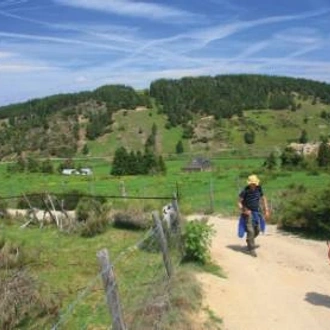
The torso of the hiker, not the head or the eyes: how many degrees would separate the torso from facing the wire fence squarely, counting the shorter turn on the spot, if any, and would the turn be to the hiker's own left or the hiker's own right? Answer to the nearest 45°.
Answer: approximately 45° to the hiker's own right

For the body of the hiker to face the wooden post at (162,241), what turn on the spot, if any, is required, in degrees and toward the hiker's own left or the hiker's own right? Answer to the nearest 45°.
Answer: approximately 45° to the hiker's own right

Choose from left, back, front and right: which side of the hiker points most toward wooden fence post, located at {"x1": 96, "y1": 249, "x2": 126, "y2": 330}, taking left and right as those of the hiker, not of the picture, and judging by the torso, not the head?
front

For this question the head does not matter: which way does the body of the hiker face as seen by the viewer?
toward the camera

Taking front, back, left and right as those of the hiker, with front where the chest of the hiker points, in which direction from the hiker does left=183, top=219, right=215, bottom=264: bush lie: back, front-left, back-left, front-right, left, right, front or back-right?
front-right
